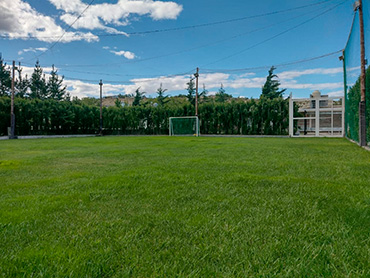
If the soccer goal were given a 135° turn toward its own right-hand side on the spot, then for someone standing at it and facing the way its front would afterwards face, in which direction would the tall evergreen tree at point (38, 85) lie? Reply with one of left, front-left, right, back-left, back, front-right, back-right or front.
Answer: front

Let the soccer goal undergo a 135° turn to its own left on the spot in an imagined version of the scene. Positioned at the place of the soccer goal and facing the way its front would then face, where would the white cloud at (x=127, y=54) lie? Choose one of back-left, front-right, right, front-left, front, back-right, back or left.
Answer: left

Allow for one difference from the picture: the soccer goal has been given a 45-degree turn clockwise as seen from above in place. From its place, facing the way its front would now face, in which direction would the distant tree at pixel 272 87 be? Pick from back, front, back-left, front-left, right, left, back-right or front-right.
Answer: back

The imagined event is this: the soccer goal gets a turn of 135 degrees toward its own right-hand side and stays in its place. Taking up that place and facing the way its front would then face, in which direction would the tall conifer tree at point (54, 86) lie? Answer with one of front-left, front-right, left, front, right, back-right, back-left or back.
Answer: front

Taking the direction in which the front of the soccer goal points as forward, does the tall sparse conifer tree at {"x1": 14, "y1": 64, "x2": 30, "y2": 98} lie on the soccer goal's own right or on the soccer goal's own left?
on the soccer goal's own right

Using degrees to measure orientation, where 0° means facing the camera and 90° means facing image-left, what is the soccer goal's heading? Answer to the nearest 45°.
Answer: approximately 0°
